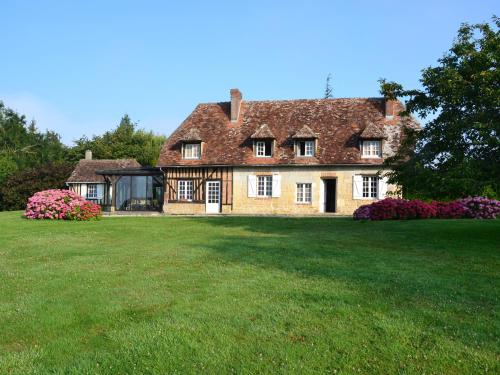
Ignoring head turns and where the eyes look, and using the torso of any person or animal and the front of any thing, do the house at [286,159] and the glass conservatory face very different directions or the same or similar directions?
same or similar directions

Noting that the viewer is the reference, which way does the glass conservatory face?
facing the viewer

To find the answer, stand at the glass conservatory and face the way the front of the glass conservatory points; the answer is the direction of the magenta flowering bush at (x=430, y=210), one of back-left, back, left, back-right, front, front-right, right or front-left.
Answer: front-left

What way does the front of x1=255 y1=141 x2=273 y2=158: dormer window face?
toward the camera

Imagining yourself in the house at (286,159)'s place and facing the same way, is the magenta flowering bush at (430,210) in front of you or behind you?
in front

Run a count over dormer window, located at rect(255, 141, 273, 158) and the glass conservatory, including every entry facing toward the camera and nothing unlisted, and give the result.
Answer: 2

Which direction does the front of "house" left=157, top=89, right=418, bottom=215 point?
toward the camera

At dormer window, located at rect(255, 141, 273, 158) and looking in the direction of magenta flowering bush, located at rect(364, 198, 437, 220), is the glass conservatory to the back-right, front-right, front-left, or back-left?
back-right

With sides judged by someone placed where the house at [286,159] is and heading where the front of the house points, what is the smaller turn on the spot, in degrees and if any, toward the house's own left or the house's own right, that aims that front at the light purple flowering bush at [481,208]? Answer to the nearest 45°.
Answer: approximately 45° to the house's own left

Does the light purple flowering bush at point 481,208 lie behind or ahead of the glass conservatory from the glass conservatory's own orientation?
ahead

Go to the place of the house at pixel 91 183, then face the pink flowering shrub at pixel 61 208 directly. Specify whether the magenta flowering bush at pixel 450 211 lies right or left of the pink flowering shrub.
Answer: left
